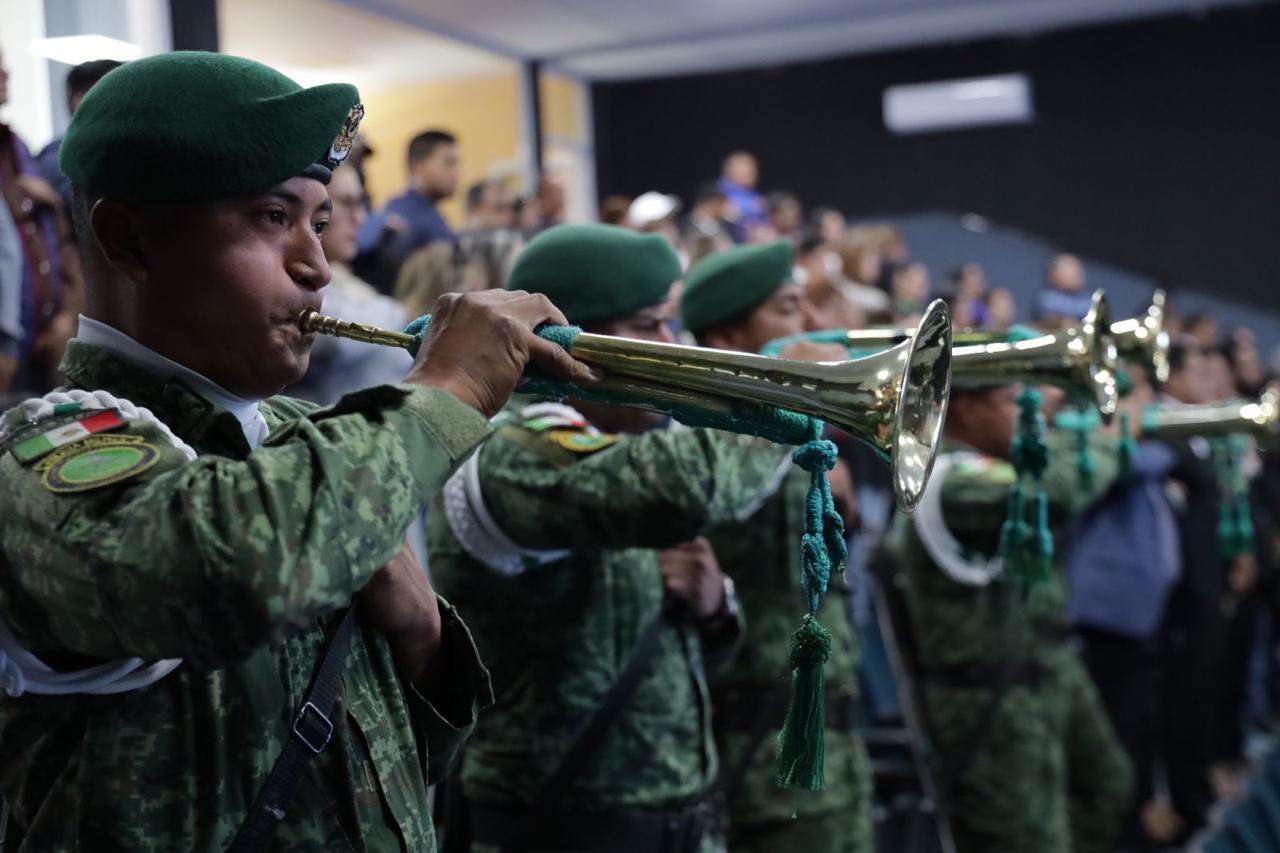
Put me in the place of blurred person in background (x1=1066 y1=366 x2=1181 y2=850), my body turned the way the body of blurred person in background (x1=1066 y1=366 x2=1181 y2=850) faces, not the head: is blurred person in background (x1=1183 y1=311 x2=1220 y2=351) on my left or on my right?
on my left

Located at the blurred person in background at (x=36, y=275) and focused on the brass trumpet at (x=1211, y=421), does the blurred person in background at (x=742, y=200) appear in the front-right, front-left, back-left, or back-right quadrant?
front-left

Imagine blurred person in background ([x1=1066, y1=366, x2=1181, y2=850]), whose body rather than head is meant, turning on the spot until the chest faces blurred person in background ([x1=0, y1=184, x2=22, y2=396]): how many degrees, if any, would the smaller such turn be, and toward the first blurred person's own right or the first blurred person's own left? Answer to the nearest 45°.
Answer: approximately 135° to the first blurred person's own right

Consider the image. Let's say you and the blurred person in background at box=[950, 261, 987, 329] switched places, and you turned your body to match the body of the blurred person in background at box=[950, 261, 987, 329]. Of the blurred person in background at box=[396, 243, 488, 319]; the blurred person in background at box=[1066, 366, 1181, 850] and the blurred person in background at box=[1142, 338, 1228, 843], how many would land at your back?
0

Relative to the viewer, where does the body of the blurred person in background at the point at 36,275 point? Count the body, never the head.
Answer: to the viewer's right

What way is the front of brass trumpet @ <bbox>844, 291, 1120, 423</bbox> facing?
to the viewer's right

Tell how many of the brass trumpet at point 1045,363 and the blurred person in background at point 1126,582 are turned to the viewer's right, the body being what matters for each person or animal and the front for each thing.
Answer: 2

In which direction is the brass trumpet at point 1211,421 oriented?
to the viewer's right

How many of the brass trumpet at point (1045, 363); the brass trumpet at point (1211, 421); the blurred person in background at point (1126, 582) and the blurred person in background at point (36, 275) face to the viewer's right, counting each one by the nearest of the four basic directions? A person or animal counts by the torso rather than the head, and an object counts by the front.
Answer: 4

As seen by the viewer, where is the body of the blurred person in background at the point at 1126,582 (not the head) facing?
to the viewer's right

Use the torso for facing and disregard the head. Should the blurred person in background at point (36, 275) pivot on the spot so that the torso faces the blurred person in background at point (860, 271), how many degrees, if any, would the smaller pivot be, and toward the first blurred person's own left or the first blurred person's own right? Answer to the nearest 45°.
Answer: approximately 45° to the first blurred person's own left

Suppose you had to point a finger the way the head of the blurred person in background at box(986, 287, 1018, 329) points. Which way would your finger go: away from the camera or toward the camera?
toward the camera
